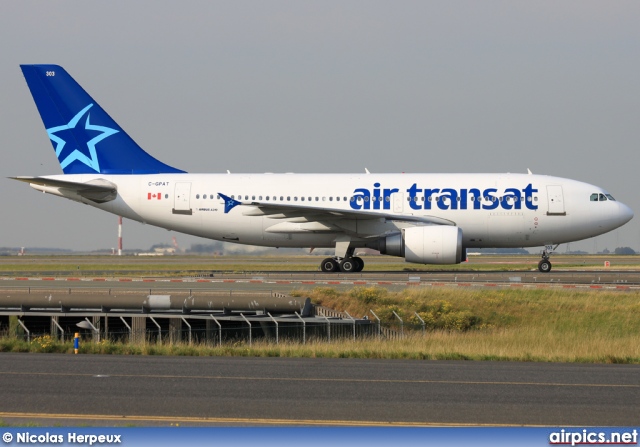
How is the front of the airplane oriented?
to the viewer's right
